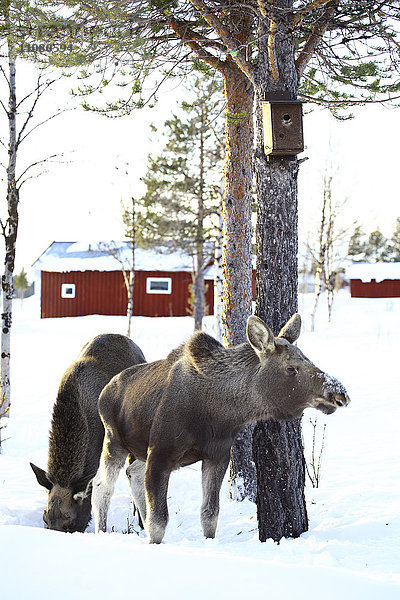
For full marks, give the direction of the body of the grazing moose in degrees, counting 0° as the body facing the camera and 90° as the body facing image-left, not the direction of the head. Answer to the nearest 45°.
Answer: approximately 45°

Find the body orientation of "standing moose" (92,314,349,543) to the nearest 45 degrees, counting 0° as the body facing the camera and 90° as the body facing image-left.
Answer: approximately 315°

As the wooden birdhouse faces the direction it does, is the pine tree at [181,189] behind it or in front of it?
behind

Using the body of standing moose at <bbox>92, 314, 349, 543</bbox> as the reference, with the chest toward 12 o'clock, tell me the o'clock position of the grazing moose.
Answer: The grazing moose is roughly at 6 o'clock from the standing moose.

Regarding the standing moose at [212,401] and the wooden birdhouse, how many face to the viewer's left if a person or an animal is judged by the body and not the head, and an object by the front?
0

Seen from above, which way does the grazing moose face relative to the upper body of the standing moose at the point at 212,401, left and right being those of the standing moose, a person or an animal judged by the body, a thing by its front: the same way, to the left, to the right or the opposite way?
to the right

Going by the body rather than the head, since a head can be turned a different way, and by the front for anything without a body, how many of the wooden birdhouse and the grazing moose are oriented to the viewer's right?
0

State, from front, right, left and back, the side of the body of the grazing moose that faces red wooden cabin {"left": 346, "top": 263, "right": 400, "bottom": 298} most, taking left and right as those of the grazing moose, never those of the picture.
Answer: back

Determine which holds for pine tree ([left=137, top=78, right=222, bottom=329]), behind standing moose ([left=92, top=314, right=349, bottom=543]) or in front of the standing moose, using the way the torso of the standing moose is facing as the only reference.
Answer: behind

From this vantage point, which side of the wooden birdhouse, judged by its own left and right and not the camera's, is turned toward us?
front

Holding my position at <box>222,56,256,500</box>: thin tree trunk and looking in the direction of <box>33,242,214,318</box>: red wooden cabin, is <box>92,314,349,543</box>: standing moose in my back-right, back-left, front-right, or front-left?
back-left

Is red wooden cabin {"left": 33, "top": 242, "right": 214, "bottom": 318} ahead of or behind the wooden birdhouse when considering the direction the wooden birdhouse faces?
behind

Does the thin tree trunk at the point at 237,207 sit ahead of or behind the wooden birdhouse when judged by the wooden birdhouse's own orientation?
behind
